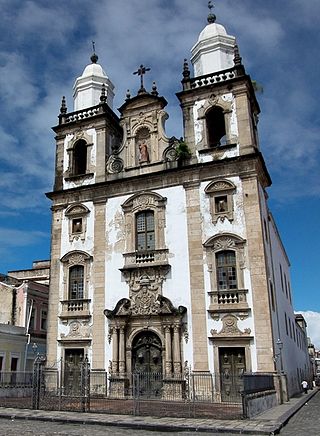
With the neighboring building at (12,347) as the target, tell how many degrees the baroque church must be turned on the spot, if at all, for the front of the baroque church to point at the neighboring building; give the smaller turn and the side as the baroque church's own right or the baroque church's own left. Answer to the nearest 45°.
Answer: approximately 90° to the baroque church's own right

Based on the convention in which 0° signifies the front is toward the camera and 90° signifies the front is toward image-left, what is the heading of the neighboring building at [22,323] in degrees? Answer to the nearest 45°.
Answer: approximately 315°

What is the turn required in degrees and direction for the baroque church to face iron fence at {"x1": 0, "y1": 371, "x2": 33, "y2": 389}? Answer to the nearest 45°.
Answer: approximately 45° to its right

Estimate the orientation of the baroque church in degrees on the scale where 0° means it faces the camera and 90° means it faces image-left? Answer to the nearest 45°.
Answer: approximately 45°
